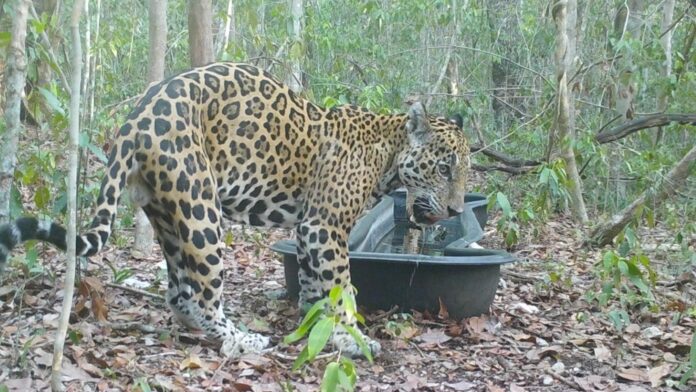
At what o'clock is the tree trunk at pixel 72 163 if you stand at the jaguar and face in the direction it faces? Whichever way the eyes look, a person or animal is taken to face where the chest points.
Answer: The tree trunk is roughly at 4 o'clock from the jaguar.

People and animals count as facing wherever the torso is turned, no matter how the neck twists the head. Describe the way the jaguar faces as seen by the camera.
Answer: facing to the right of the viewer

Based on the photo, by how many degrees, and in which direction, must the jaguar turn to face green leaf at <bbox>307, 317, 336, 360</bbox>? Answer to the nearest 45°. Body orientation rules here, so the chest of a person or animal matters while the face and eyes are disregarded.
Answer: approximately 90° to its right

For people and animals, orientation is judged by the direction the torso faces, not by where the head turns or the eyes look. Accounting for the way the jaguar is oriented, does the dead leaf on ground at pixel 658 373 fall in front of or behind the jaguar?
in front

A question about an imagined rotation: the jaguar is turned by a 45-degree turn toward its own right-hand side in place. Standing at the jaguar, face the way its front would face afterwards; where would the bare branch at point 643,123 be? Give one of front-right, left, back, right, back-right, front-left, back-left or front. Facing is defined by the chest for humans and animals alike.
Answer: left

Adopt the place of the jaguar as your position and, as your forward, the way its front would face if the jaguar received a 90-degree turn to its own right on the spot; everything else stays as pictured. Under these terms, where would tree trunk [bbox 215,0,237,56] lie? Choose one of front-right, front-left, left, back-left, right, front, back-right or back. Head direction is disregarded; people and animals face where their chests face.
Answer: back

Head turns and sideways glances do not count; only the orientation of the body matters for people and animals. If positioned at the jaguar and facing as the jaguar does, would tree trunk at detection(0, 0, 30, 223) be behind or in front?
behind

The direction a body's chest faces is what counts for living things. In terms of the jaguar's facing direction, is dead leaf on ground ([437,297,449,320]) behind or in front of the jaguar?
in front

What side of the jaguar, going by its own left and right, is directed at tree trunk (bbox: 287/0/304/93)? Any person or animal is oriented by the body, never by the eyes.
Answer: left

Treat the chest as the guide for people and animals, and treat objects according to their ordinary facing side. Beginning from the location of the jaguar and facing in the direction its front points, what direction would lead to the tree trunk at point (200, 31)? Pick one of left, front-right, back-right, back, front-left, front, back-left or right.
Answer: left

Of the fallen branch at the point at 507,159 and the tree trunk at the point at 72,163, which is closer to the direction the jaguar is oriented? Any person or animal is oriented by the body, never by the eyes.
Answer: the fallen branch

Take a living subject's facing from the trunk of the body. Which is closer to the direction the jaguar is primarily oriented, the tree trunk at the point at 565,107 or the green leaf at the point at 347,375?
the tree trunk

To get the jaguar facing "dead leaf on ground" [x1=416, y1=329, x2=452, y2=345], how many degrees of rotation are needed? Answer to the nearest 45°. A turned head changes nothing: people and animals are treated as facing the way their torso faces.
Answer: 0° — it already faces it

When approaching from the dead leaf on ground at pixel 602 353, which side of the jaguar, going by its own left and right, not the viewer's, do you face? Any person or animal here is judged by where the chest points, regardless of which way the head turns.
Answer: front

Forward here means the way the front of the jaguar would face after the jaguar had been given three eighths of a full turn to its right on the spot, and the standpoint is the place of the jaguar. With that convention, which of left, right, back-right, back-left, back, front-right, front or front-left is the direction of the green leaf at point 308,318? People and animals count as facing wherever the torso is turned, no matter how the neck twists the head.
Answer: front-left
